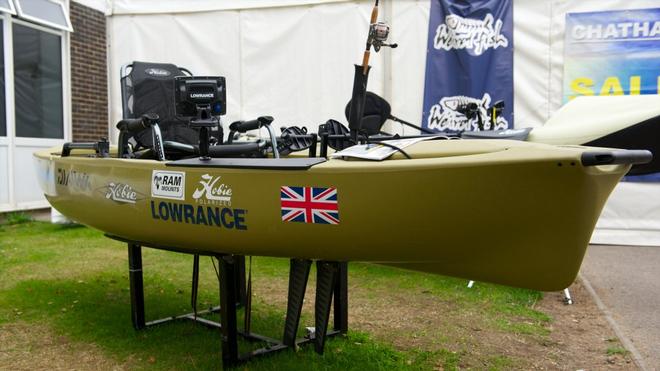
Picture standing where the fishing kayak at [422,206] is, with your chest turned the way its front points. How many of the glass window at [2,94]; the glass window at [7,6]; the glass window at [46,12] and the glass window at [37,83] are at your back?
4

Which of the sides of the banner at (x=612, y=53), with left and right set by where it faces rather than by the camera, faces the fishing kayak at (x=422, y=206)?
front

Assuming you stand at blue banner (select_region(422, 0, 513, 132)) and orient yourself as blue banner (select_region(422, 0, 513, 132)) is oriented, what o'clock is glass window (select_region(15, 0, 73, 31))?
The glass window is roughly at 3 o'clock from the blue banner.

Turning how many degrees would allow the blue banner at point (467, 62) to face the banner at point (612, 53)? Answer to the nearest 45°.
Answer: approximately 90° to its left

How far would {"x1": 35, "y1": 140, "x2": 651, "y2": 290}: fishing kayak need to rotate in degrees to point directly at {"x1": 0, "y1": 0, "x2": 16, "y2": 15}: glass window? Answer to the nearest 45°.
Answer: approximately 180°

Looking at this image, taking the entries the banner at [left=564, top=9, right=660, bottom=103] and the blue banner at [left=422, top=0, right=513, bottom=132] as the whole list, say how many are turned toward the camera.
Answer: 2

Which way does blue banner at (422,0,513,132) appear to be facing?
toward the camera

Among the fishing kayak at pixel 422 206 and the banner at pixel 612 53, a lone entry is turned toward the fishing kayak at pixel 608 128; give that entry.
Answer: the banner

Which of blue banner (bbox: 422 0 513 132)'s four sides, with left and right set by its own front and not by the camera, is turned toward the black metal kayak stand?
front

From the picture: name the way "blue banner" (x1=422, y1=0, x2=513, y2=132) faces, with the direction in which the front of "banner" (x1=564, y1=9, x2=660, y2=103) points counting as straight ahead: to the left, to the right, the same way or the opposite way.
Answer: the same way

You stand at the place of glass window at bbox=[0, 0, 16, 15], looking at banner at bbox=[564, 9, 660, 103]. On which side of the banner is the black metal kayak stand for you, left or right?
right

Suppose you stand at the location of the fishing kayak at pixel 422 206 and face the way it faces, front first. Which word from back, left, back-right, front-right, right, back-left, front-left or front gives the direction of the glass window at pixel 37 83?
back

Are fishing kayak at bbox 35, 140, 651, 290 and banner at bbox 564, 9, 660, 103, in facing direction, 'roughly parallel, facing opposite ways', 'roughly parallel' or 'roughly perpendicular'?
roughly perpendicular

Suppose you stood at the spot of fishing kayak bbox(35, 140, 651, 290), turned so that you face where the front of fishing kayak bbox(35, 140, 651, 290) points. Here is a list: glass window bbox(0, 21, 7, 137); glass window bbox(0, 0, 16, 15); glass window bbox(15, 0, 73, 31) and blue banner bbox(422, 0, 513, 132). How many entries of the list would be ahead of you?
0

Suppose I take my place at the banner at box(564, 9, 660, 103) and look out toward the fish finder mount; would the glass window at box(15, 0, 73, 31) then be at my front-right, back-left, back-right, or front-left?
front-right

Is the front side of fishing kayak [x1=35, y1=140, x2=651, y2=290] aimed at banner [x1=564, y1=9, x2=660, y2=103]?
no

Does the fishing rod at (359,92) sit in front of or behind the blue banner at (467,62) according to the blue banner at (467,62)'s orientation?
in front
